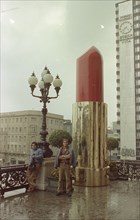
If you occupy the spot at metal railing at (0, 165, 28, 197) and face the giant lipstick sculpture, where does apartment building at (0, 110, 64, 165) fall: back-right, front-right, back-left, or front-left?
front-left
